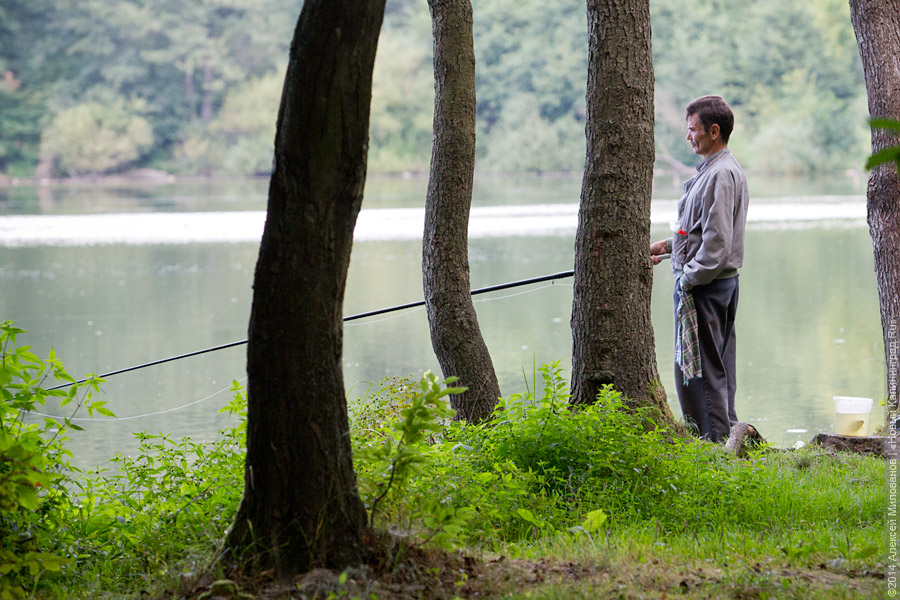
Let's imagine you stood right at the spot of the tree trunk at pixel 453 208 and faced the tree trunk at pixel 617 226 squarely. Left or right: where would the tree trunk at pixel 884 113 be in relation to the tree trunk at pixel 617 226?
left

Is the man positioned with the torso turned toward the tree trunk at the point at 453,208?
yes

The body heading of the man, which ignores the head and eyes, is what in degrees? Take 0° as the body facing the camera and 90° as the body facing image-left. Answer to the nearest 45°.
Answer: approximately 90°

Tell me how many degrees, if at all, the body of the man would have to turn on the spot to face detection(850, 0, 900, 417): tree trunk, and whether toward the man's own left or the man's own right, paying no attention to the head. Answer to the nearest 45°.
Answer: approximately 135° to the man's own right

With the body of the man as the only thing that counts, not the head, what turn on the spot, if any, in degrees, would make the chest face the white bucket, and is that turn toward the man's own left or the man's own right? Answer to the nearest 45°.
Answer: approximately 135° to the man's own right

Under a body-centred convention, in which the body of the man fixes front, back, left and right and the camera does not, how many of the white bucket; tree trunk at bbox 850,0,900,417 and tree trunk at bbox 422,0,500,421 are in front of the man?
1

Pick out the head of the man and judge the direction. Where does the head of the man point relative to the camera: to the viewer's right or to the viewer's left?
to the viewer's left
